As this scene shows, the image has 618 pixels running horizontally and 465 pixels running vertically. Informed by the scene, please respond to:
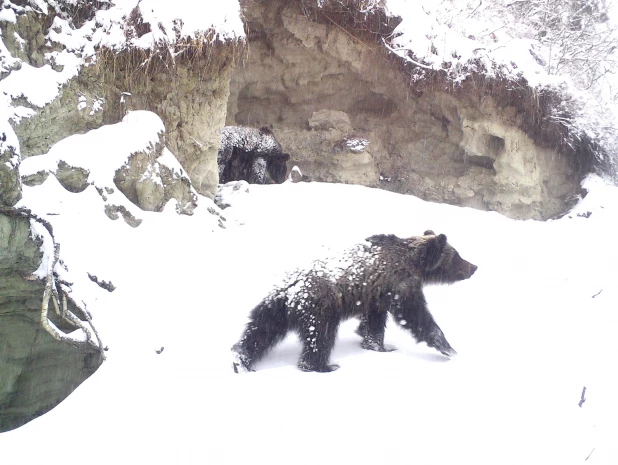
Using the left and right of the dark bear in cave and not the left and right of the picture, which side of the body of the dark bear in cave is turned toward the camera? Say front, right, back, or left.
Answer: right

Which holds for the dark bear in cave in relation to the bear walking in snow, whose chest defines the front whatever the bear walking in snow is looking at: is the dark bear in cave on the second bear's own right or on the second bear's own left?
on the second bear's own left

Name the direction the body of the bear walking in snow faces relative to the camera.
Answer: to the viewer's right

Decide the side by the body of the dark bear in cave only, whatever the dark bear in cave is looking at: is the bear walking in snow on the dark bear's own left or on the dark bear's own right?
on the dark bear's own right

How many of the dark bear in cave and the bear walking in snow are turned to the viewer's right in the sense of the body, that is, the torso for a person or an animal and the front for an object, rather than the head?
2
